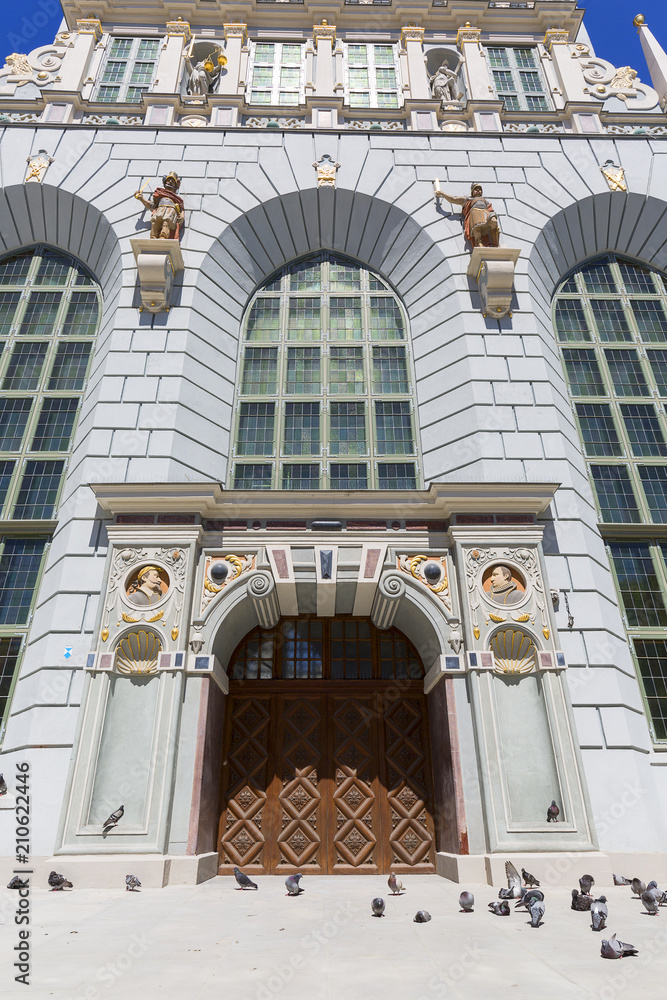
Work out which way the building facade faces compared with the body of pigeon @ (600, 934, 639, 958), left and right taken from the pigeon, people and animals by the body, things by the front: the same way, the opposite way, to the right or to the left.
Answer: to the left

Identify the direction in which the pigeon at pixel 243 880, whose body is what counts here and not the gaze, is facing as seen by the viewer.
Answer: to the viewer's left

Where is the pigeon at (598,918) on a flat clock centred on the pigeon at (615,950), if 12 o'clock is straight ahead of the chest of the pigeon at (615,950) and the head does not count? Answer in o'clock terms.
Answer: the pigeon at (598,918) is roughly at 3 o'clock from the pigeon at (615,950).

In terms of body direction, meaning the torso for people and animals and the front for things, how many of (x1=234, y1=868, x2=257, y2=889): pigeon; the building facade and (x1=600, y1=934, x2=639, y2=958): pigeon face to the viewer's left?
2

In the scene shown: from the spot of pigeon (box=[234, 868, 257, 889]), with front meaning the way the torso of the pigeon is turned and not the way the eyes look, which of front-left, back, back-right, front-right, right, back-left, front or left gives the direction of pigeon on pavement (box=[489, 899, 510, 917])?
back-left

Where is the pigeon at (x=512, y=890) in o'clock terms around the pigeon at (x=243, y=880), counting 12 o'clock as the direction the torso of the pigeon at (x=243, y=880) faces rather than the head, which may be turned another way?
the pigeon at (x=512, y=890) is roughly at 7 o'clock from the pigeon at (x=243, y=880).

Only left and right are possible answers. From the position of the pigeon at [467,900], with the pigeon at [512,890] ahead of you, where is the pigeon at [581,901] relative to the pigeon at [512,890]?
right

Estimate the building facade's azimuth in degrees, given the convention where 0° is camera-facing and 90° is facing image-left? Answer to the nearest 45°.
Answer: approximately 0°

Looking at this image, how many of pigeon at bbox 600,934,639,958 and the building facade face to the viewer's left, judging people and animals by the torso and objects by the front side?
1
